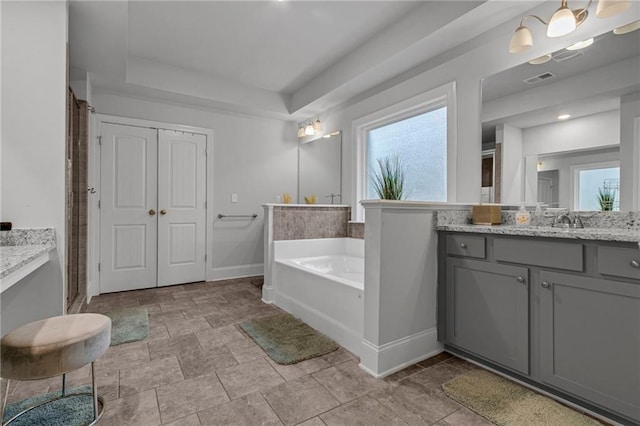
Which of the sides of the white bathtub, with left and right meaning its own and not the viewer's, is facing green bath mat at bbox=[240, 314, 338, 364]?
front

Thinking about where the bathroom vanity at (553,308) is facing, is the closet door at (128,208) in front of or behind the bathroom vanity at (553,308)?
in front

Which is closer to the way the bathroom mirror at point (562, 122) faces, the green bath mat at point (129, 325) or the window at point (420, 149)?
the green bath mat

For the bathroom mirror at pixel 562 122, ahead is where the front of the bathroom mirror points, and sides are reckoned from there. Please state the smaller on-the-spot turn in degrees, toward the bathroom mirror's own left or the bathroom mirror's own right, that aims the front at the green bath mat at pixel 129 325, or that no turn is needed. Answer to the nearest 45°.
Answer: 0° — it already faces it

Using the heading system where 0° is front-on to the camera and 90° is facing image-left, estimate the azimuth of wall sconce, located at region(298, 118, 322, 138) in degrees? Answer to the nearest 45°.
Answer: approximately 45°

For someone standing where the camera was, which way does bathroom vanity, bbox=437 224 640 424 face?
facing the viewer and to the left of the viewer

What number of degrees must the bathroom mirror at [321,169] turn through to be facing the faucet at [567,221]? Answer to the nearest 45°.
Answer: approximately 90° to its left
